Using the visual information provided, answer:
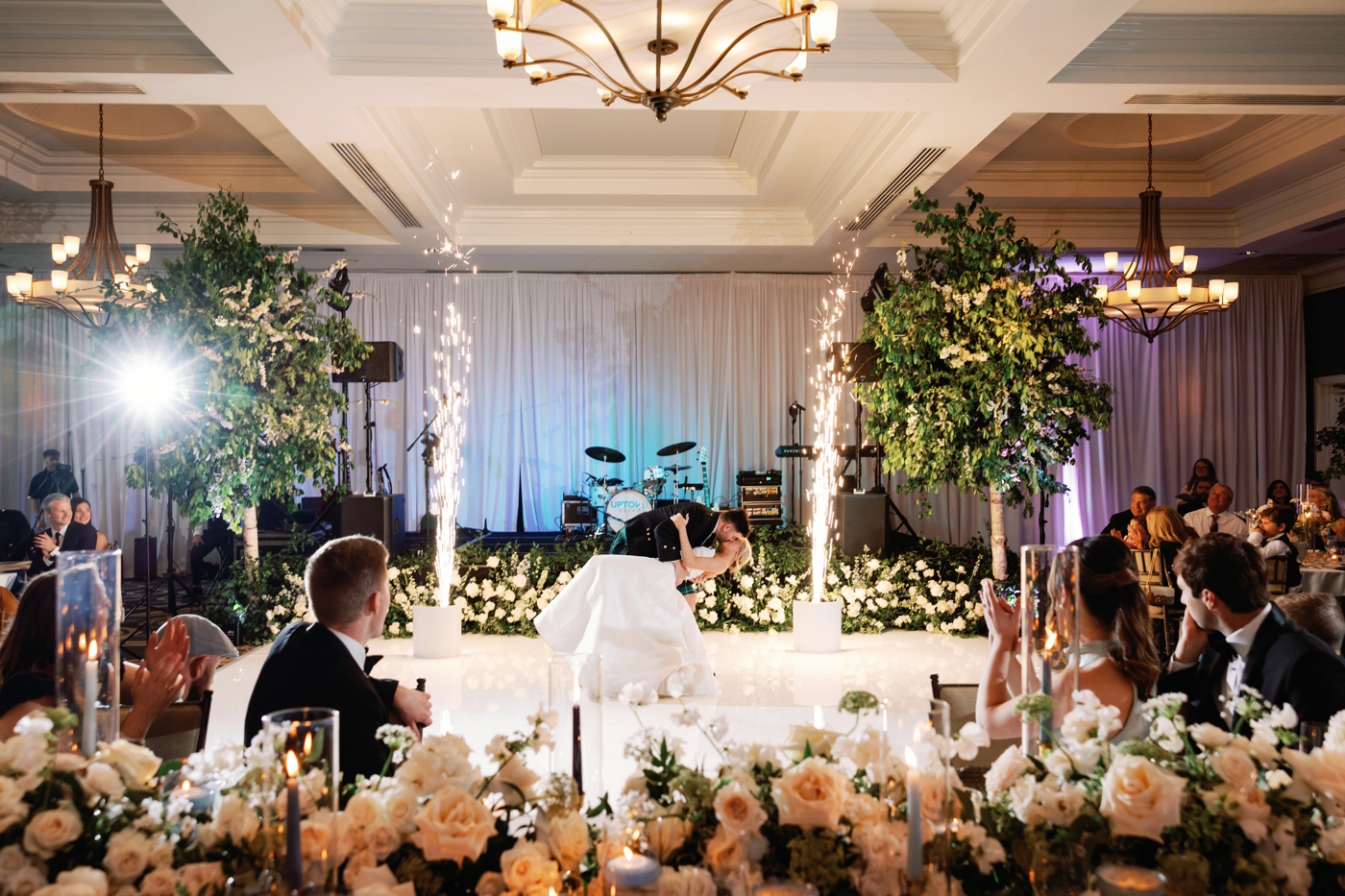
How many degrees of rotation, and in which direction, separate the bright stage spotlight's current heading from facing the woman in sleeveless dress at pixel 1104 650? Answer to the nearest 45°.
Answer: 0° — it already faces them

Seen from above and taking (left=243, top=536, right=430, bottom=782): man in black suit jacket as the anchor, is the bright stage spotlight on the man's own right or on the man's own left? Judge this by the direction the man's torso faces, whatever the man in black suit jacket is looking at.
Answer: on the man's own left

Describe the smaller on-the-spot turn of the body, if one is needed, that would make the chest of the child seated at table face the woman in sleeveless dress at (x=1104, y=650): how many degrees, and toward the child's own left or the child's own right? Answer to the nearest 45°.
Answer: approximately 90° to the child's own left

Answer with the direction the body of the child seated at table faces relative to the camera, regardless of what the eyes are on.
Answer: to the viewer's left

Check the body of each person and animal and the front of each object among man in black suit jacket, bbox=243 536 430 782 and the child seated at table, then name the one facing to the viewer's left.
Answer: the child seated at table

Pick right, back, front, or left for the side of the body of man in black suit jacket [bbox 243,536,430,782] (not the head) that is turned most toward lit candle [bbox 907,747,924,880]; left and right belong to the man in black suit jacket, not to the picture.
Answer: right

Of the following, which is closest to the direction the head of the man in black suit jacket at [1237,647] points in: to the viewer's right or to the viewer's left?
to the viewer's left

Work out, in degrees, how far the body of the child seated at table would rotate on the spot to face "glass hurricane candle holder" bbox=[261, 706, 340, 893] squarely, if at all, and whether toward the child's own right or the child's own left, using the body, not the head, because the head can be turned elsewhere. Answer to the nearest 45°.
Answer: approximately 90° to the child's own left
